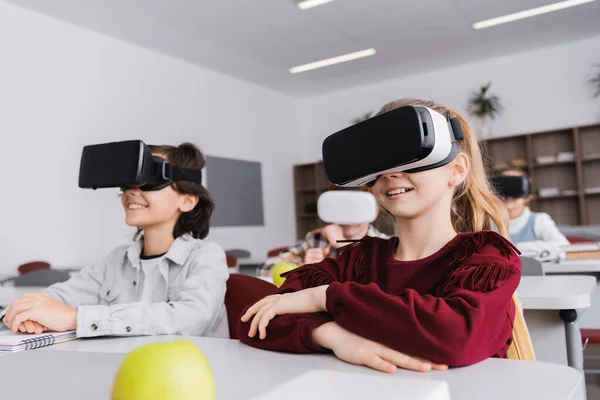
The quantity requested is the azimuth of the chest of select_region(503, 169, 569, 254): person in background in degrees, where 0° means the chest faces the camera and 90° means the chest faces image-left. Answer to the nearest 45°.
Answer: approximately 45°

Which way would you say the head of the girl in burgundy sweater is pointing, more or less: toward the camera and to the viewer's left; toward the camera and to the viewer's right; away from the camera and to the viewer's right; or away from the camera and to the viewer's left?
toward the camera and to the viewer's left

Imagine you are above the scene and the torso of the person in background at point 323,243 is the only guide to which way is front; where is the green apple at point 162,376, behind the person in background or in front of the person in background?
in front

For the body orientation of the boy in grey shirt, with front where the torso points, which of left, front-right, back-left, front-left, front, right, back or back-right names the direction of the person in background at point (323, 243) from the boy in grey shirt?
back

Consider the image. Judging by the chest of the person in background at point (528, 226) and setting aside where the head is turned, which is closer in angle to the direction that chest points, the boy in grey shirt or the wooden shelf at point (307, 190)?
the boy in grey shirt

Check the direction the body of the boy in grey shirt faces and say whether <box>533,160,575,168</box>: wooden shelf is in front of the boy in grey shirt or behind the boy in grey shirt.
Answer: behind

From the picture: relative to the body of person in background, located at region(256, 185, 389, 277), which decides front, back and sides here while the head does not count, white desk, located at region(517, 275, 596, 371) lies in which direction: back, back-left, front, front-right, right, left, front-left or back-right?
front-left

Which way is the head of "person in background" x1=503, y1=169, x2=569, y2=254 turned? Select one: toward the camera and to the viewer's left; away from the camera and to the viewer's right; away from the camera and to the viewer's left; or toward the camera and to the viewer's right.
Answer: toward the camera and to the viewer's left

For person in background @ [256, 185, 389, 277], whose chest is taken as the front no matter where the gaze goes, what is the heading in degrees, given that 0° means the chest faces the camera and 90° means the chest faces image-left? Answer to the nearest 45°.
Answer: approximately 0°

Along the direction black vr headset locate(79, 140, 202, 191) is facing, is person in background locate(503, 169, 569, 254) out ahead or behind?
behind

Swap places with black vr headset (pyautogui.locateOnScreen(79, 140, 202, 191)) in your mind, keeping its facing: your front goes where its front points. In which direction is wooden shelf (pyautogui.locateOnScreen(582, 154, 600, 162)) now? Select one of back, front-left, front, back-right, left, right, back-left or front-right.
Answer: back
